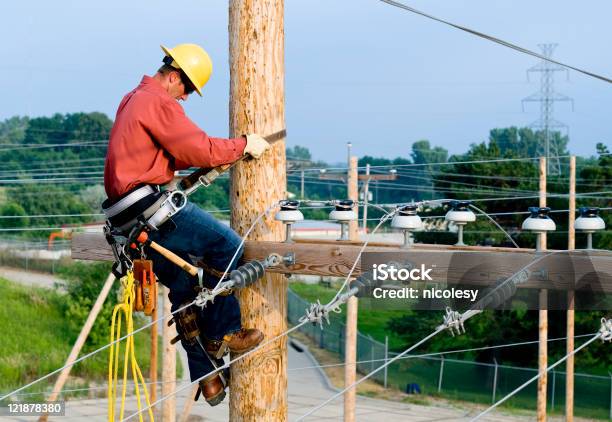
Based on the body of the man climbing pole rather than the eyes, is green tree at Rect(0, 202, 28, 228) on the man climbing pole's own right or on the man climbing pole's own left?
on the man climbing pole's own left

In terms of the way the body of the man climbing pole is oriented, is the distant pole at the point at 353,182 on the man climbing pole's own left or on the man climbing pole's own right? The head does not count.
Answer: on the man climbing pole's own left

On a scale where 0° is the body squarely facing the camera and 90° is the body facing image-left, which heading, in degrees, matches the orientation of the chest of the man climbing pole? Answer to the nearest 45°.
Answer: approximately 270°

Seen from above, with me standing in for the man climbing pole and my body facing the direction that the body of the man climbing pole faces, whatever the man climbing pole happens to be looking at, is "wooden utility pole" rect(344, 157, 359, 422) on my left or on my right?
on my left
